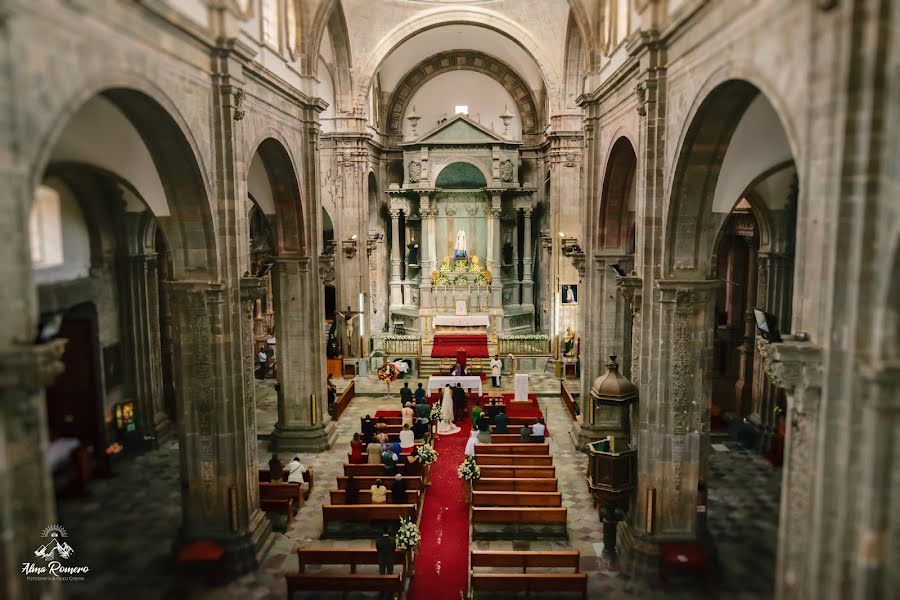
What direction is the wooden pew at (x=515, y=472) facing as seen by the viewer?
away from the camera

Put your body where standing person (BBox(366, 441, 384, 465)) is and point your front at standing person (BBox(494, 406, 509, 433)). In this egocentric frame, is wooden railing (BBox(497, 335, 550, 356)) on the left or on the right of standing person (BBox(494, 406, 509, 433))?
left

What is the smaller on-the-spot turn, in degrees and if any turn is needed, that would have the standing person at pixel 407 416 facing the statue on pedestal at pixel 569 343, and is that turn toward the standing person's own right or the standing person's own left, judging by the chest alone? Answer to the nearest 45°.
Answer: approximately 45° to the standing person's own right

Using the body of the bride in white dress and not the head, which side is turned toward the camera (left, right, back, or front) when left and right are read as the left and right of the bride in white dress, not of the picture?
back

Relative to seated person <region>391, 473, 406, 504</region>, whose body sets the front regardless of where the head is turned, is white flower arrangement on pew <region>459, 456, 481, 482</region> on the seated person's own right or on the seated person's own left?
on the seated person's own right

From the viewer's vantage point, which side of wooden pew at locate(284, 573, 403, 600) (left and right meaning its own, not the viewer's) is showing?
back

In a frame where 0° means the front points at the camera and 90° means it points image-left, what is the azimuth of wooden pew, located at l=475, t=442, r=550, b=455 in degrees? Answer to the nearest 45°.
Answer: approximately 180°

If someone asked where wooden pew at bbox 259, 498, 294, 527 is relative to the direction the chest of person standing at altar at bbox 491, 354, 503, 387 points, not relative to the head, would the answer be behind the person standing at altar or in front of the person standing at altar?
in front

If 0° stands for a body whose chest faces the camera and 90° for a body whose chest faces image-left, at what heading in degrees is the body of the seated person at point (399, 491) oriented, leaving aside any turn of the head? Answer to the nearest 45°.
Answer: approximately 180°

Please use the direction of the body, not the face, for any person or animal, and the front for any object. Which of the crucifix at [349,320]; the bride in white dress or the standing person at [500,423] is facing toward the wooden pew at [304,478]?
the crucifix

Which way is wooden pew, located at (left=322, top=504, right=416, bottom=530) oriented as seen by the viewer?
away from the camera

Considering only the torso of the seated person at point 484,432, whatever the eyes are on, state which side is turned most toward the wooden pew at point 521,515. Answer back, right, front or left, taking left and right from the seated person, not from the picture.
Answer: back

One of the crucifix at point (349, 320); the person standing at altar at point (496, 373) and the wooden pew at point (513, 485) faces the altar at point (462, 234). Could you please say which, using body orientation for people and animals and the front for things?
the wooden pew

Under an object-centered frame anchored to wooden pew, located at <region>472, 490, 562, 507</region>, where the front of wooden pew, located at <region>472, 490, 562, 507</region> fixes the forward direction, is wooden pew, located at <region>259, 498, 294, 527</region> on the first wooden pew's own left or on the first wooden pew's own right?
on the first wooden pew's own left

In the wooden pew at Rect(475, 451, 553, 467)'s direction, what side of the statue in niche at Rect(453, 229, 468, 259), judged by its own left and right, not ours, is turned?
front

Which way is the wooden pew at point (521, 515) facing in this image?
away from the camera

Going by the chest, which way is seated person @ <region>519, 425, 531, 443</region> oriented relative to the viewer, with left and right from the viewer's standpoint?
facing away from the viewer

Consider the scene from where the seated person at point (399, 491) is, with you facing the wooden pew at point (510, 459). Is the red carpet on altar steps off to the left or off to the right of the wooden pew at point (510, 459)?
left

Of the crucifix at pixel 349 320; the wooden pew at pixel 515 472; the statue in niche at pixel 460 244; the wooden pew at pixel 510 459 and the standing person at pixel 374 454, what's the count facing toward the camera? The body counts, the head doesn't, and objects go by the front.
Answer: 2

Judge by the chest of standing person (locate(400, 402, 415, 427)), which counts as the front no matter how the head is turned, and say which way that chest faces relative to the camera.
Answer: away from the camera
